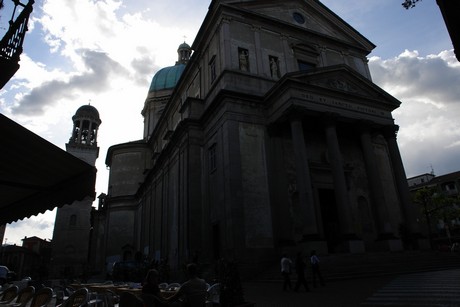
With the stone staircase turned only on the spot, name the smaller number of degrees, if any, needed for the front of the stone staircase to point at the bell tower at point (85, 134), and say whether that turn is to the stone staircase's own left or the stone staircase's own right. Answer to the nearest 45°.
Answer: approximately 180°

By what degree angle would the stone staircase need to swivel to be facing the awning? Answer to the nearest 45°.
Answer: approximately 90° to its right

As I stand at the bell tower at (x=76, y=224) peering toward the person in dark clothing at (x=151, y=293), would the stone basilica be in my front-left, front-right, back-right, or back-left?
front-left

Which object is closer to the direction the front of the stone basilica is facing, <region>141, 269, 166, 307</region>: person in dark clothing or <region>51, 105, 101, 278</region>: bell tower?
the person in dark clothing

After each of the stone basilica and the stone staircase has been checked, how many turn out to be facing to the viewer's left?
0

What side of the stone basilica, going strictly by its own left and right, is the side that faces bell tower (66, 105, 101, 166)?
back

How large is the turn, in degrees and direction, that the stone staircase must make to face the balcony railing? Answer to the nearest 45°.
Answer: approximately 90° to its right

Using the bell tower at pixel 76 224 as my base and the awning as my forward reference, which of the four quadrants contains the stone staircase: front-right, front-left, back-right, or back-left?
front-left

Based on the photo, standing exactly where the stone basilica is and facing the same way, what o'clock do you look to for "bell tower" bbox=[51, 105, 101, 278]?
The bell tower is roughly at 6 o'clock from the stone basilica.

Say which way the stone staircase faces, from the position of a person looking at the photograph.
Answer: facing the viewer and to the right of the viewer

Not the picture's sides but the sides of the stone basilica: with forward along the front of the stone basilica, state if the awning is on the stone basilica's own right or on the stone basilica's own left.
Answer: on the stone basilica's own right

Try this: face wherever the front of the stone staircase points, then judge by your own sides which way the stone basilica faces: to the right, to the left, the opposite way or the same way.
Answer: the same way
